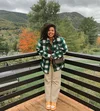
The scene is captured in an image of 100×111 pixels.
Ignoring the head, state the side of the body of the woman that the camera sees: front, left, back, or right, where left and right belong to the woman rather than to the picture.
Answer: front

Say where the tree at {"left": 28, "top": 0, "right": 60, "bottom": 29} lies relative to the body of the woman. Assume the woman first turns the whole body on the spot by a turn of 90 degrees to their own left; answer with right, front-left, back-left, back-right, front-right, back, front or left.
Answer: left

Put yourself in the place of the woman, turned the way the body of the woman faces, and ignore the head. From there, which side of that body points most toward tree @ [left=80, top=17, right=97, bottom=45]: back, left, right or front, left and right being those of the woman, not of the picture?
back

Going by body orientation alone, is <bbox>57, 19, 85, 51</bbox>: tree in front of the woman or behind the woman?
behind

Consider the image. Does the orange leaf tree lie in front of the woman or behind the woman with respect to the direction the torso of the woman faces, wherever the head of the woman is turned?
behind
